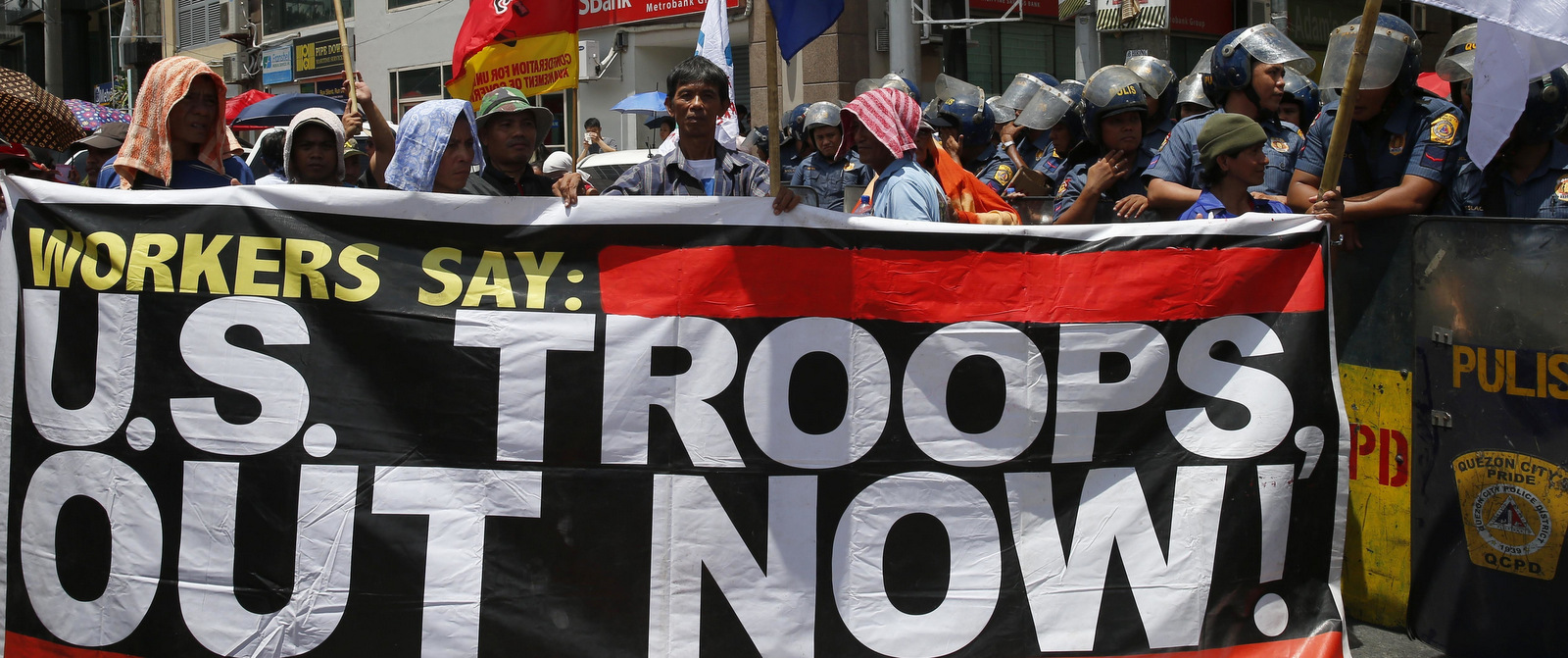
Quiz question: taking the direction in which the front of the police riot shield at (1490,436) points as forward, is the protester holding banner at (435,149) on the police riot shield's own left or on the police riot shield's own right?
on the police riot shield's own right

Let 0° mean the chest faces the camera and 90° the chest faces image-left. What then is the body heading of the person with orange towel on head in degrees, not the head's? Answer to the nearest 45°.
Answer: approximately 315°

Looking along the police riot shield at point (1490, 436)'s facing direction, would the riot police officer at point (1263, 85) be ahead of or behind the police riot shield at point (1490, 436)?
behind

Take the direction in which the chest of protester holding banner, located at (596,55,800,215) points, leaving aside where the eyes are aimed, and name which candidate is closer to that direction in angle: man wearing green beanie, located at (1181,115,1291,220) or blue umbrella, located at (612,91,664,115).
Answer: the man wearing green beanie

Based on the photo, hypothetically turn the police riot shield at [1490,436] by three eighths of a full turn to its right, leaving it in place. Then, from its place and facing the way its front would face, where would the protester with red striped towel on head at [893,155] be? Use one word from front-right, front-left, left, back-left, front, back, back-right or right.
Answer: front-left

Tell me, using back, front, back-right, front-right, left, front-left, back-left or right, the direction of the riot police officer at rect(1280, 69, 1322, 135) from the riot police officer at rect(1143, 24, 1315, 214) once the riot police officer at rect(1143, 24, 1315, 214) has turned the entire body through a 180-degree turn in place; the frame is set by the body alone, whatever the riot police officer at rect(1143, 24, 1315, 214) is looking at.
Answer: front-right

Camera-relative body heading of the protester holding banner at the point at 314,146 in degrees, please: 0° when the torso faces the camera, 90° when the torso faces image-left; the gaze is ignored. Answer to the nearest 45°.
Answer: approximately 0°
